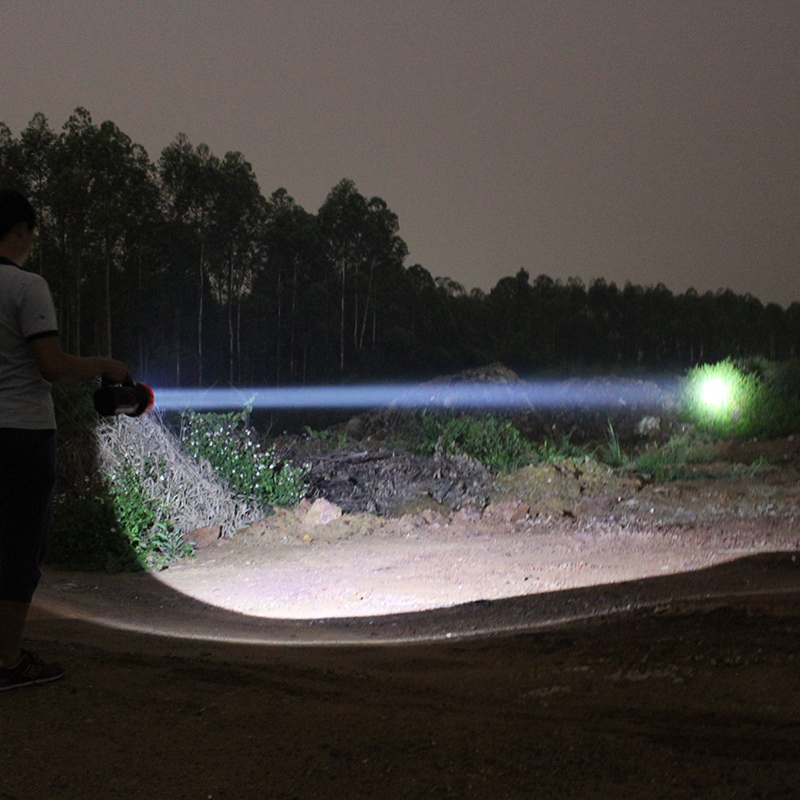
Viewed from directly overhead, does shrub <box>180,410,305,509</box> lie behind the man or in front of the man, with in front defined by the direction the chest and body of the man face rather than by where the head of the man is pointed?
in front

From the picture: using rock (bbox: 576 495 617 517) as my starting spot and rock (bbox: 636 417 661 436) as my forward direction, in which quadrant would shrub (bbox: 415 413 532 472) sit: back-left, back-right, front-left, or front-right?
front-left

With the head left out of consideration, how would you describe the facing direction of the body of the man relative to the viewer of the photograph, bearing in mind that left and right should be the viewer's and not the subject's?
facing away from the viewer and to the right of the viewer

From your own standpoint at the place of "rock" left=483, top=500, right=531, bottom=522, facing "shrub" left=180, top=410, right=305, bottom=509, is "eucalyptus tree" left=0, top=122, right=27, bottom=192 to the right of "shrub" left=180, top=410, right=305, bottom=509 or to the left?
right

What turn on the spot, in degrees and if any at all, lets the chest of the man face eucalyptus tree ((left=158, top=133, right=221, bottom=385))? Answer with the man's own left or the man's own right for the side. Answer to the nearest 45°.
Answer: approximately 45° to the man's own left

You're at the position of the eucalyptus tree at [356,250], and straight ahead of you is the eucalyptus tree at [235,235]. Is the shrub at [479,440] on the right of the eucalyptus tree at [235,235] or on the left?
left

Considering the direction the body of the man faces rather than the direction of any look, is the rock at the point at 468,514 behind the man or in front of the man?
in front

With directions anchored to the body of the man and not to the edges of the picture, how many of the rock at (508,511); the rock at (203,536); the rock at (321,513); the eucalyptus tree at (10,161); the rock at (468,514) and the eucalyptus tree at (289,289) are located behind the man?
0

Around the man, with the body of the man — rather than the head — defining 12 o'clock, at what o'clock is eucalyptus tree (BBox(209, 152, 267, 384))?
The eucalyptus tree is roughly at 11 o'clock from the man.

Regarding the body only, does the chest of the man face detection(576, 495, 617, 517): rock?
yes

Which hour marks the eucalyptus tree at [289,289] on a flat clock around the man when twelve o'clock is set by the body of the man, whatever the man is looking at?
The eucalyptus tree is roughly at 11 o'clock from the man.

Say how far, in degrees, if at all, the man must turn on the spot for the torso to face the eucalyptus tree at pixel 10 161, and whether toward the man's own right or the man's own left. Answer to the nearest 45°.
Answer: approximately 45° to the man's own left

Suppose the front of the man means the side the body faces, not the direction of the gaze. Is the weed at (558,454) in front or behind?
in front

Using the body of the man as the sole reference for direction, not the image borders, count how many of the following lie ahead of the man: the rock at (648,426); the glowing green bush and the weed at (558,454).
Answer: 3

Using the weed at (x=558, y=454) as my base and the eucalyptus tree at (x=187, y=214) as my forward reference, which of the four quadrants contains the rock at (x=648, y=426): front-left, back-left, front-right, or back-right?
front-right
